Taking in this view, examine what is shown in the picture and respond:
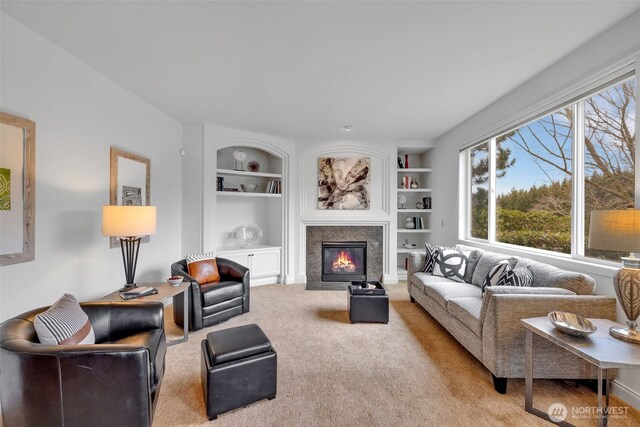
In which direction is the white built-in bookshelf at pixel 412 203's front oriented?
toward the camera

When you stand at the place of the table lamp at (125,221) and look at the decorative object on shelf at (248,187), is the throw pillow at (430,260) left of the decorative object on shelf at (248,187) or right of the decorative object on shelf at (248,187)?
right

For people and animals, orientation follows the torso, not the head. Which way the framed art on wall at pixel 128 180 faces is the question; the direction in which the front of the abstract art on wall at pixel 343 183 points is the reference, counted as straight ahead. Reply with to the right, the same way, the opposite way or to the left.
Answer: to the left

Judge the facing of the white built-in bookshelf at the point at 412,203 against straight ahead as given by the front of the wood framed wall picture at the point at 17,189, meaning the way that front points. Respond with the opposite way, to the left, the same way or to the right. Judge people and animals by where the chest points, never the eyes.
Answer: to the right

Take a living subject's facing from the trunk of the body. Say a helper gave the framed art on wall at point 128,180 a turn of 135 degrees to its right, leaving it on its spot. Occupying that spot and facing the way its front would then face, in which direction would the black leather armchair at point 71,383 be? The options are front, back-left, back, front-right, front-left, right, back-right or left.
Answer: left

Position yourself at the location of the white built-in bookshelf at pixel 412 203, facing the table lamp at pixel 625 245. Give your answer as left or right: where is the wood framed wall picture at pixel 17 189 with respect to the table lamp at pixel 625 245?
right

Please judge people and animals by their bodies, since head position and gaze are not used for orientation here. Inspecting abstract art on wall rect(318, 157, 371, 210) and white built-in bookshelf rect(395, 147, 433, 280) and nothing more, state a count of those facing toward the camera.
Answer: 2

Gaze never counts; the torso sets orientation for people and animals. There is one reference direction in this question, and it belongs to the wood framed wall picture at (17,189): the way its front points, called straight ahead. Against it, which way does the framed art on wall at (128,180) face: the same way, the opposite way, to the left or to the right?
the same way

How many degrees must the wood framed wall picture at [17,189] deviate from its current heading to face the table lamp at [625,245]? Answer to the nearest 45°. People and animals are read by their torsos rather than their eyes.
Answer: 0° — it already faces it

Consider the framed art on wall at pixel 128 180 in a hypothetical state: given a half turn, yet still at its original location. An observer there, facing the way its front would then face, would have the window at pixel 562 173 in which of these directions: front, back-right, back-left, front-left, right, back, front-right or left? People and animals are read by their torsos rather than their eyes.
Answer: back

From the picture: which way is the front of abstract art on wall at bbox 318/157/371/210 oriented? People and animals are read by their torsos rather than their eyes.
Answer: toward the camera

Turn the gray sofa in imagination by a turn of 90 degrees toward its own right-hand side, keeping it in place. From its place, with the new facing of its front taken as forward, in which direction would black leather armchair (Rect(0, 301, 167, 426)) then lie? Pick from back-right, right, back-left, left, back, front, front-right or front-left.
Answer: left

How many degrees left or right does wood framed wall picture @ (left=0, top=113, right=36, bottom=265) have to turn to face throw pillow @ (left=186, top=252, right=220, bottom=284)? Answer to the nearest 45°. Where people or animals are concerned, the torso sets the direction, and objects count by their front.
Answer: approximately 45° to its left

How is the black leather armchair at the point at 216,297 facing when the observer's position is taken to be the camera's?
facing the viewer and to the right of the viewer

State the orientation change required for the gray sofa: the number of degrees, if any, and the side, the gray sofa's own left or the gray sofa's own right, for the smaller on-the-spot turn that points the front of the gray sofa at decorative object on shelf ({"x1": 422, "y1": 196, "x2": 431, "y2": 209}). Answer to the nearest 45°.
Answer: approximately 90° to the gray sofa's own right

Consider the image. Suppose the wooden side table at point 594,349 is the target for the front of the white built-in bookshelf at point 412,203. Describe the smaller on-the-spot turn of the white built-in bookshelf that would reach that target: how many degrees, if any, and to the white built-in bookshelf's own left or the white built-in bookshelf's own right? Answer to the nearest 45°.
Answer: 0° — it already faces it

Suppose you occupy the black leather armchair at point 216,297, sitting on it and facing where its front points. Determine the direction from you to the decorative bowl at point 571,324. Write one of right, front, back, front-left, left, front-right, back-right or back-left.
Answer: front
